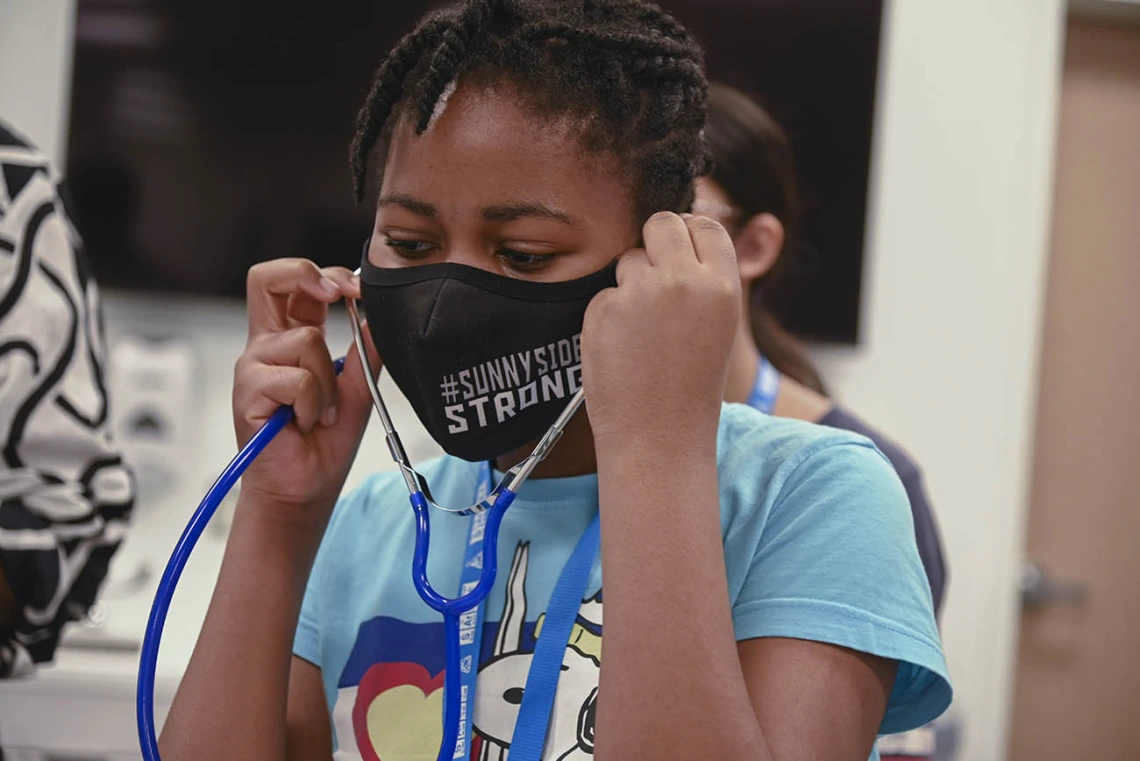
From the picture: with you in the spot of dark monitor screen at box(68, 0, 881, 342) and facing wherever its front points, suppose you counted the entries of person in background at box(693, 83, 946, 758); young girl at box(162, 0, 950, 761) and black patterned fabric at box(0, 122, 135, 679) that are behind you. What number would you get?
0

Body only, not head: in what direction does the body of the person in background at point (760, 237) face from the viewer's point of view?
to the viewer's left

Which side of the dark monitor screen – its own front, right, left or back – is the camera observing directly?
front

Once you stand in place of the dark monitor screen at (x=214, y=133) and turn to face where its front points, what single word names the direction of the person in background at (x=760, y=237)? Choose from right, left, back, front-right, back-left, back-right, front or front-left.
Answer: front-left

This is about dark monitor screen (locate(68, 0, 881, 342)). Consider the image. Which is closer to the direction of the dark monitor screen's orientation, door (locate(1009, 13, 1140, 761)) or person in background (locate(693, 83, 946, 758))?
the person in background

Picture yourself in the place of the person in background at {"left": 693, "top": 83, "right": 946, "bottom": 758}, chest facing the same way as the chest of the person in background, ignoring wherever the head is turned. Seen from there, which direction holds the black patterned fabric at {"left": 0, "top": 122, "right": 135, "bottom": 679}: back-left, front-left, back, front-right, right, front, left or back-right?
front-left

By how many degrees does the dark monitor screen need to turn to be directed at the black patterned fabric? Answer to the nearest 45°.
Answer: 0° — it already faces it

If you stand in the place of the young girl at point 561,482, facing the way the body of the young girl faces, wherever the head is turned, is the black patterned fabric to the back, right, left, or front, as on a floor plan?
right

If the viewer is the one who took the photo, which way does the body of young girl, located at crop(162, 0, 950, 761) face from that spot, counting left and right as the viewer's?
facing the viewer and to the left of the viewer

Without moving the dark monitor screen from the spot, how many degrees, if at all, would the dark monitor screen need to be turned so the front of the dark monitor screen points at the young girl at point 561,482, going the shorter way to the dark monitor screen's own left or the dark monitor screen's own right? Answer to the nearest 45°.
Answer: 0° — it already faces them

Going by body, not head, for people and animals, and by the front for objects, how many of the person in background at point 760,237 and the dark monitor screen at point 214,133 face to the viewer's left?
1

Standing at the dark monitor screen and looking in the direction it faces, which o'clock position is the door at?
The door is roughly at 9 o'clock from the dark monitor screen.
